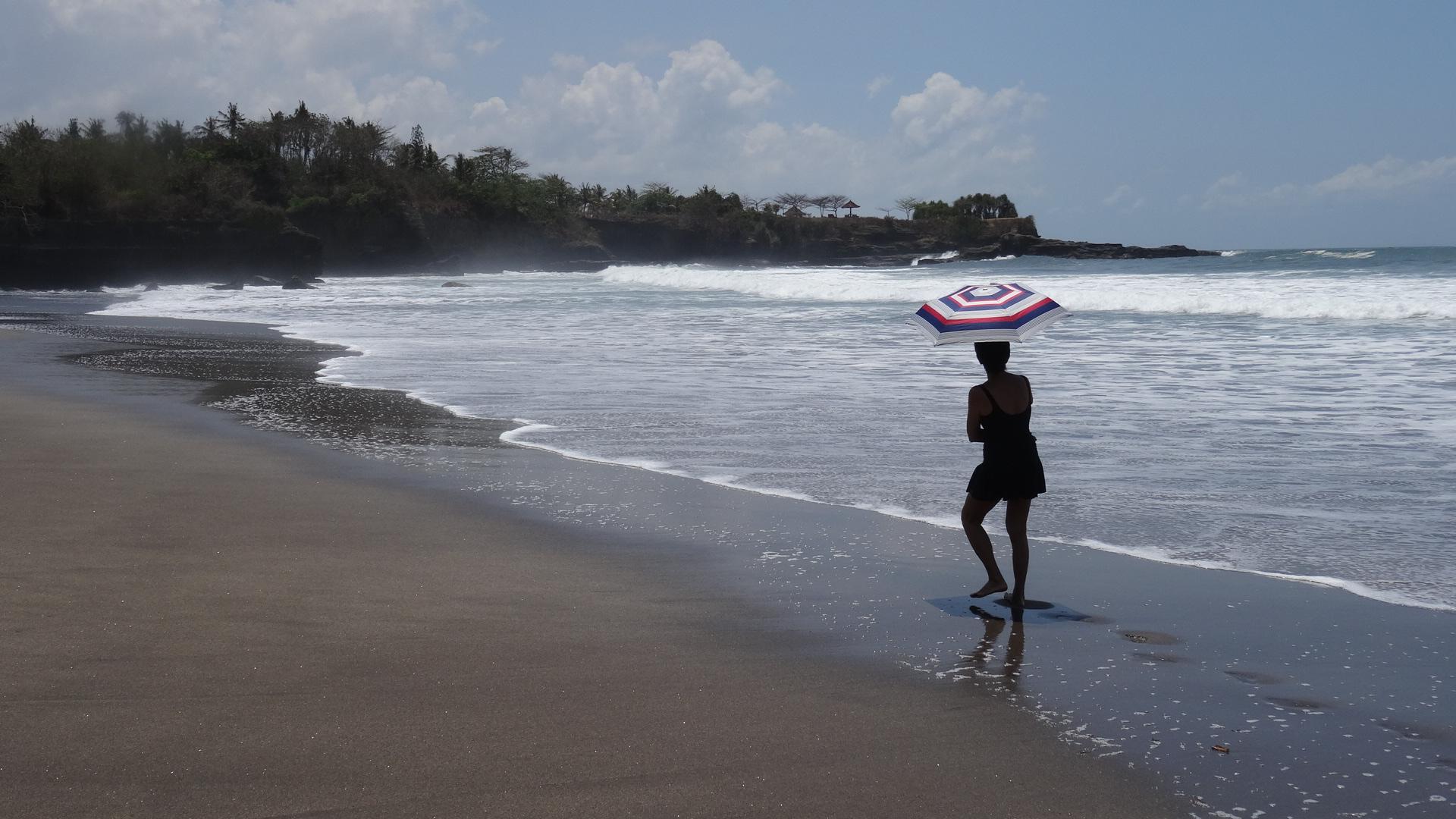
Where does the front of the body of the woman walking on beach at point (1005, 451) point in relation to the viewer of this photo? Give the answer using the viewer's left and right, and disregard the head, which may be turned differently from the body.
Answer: facing away from the viewer and to the left of the viewer
